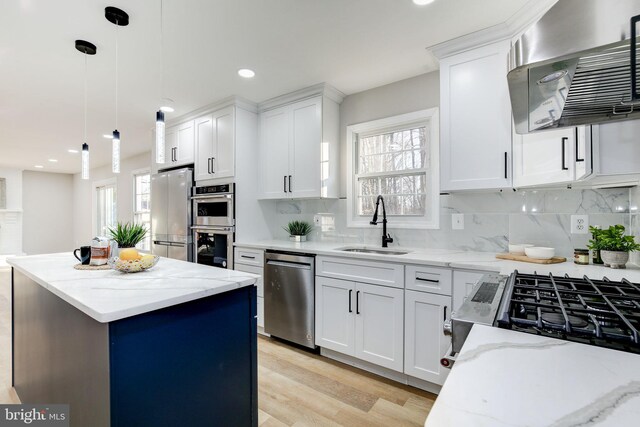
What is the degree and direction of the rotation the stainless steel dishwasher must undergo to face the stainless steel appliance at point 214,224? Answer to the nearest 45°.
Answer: approximately 90° to its right

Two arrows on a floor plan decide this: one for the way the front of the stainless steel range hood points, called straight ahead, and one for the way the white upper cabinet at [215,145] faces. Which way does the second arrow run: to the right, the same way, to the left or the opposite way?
to the left

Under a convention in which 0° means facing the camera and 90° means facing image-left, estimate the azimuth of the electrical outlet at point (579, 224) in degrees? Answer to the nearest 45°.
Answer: approximately 0°

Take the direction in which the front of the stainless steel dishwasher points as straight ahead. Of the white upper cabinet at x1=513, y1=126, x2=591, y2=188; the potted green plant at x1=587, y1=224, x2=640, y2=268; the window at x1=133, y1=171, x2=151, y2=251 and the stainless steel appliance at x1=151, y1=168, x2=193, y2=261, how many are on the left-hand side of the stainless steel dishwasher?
2

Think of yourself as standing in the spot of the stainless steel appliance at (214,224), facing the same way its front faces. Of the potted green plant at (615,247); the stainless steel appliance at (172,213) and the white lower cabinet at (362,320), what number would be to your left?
2

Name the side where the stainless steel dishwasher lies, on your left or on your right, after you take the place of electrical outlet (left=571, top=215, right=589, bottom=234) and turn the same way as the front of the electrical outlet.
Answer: on your right

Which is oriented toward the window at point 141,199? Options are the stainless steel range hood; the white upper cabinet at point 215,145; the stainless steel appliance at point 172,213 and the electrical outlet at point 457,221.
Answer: the stainless steel range hood

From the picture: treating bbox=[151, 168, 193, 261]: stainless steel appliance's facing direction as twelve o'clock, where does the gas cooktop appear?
The gas cooktop is roughly at 10 o'clock from the stainless steel appliance.

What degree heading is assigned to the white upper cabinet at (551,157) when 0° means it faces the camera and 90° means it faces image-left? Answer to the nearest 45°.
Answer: approximately 45°

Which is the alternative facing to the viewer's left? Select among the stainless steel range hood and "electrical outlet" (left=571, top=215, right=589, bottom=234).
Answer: the stainless steel range hood

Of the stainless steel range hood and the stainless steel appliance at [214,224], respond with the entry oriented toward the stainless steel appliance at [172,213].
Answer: the stainless steel range hood

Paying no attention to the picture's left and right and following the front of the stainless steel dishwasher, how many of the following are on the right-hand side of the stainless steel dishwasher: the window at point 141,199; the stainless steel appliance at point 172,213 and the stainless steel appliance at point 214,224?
3
